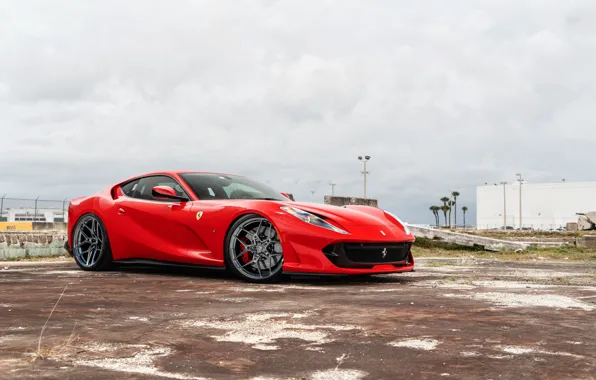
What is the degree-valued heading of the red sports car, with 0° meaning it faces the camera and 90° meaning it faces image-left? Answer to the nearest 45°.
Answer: approximately 315°

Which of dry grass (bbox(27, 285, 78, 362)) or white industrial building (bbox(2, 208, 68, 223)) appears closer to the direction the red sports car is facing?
the dry grass

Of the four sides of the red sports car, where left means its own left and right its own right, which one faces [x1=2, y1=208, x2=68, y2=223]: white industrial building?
back

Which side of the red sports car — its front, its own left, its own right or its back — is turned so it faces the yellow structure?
back

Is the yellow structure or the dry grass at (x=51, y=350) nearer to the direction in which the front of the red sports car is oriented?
the dry grass

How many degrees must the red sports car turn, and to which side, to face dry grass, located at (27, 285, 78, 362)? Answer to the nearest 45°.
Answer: approximately 45° to its right
